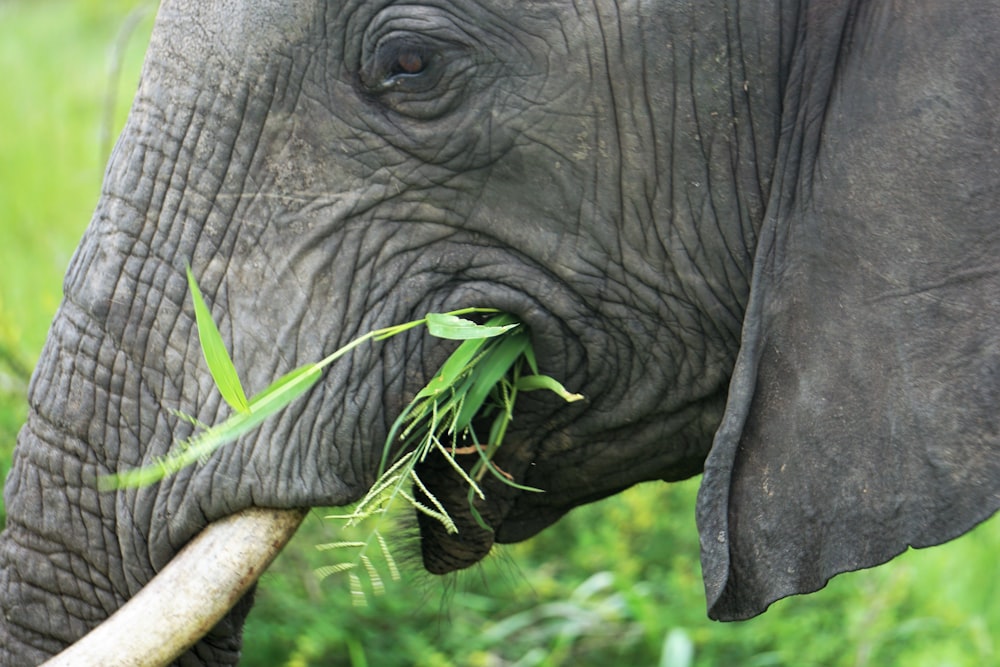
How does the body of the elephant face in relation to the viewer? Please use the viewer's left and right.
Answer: facing to the left of the viewer
